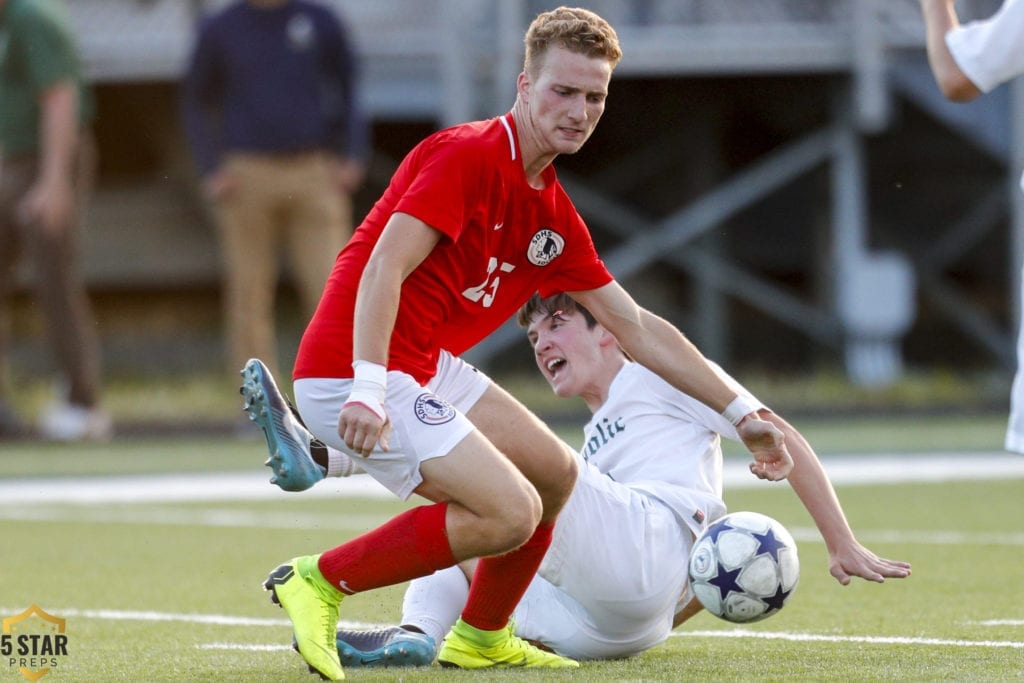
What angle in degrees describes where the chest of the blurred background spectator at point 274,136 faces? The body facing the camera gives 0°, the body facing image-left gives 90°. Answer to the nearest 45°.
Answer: approximately 0°

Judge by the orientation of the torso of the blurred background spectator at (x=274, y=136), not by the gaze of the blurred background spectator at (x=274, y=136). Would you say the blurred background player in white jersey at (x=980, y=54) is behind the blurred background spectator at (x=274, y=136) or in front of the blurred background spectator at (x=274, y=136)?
in front

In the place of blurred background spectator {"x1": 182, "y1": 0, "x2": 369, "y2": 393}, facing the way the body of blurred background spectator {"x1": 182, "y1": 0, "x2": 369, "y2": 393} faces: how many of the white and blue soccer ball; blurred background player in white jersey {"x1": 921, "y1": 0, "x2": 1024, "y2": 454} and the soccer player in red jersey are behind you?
0

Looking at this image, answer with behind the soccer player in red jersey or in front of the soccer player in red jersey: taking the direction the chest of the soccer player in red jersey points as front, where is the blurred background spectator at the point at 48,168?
behind

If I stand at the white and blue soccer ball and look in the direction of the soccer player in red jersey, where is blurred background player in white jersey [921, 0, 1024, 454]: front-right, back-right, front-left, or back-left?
back-right

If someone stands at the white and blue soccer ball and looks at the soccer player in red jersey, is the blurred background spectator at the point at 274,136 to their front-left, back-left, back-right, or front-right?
front-right

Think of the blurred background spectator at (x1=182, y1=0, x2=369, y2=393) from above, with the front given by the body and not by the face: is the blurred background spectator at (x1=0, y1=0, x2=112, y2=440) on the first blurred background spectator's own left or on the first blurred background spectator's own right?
on the first blurred background spectator's own right

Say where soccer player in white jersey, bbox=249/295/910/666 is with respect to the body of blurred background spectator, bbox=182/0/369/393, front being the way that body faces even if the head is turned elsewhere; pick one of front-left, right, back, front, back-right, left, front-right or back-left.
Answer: front

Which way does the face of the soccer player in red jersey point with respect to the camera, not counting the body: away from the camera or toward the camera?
toward the camera

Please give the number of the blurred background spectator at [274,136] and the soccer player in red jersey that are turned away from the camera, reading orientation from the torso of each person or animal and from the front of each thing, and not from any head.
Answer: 0
